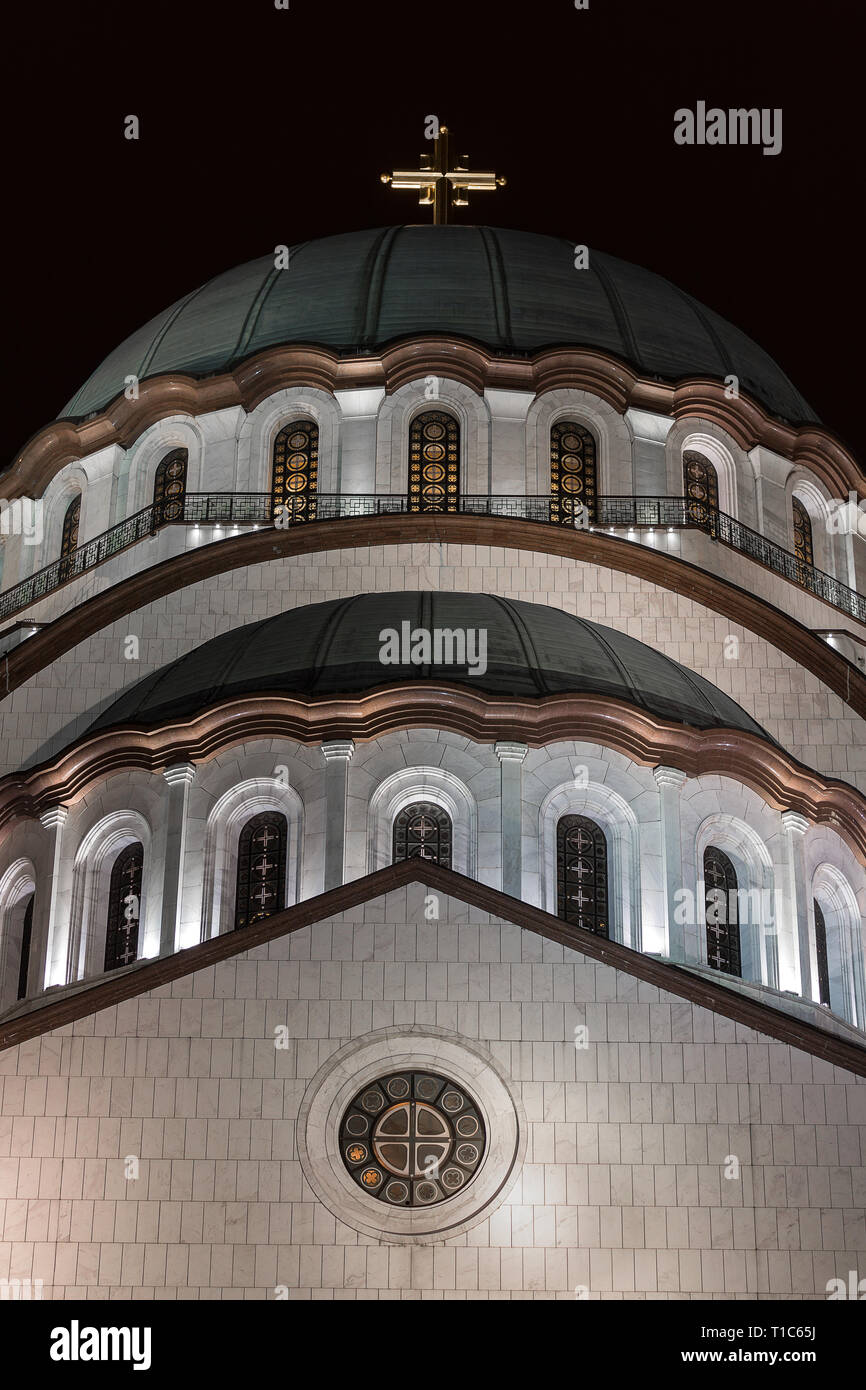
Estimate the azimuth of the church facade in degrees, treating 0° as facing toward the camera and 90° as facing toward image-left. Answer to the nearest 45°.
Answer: approximately 0°
